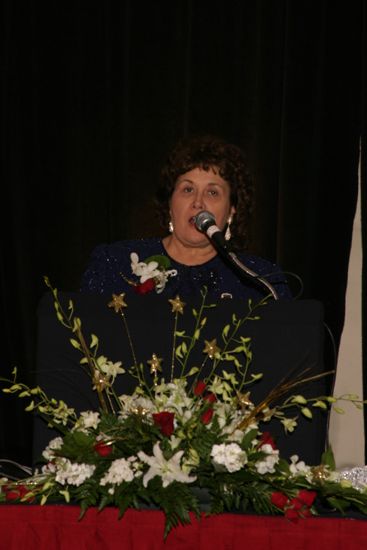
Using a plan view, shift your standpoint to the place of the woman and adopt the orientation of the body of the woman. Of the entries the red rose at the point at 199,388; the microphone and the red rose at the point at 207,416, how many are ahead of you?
3

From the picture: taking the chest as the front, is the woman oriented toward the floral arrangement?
yes

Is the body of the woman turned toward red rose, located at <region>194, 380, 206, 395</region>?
yes

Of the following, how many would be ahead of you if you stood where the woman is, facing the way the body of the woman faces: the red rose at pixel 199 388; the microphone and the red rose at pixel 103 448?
3

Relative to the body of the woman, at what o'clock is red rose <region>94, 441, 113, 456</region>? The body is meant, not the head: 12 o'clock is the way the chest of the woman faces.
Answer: The red rose is roughly at 12 o'clock from the woman.

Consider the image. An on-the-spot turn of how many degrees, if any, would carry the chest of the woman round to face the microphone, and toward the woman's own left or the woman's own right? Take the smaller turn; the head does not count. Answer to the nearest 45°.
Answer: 0° — they already face it

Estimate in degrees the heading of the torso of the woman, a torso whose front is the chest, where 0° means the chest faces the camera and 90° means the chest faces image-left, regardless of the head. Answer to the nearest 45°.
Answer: approximately 0°

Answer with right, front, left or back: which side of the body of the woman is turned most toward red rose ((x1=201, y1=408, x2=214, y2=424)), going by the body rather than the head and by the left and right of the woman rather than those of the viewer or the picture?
front
